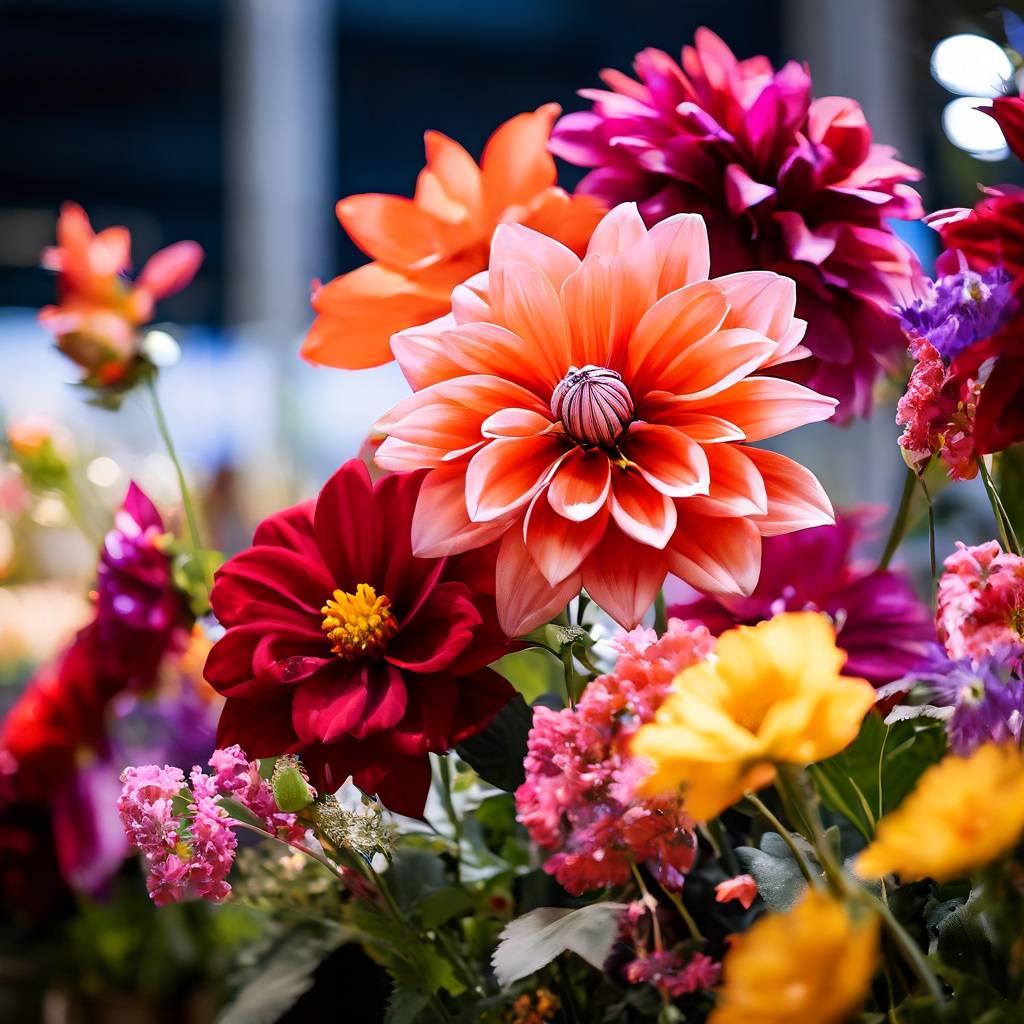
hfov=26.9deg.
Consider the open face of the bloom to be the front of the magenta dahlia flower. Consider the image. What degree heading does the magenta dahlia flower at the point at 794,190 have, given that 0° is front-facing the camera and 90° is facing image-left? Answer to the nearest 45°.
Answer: approximately 315°

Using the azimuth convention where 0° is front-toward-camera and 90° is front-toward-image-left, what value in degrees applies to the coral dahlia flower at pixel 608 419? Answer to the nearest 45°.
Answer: approximately 0°
